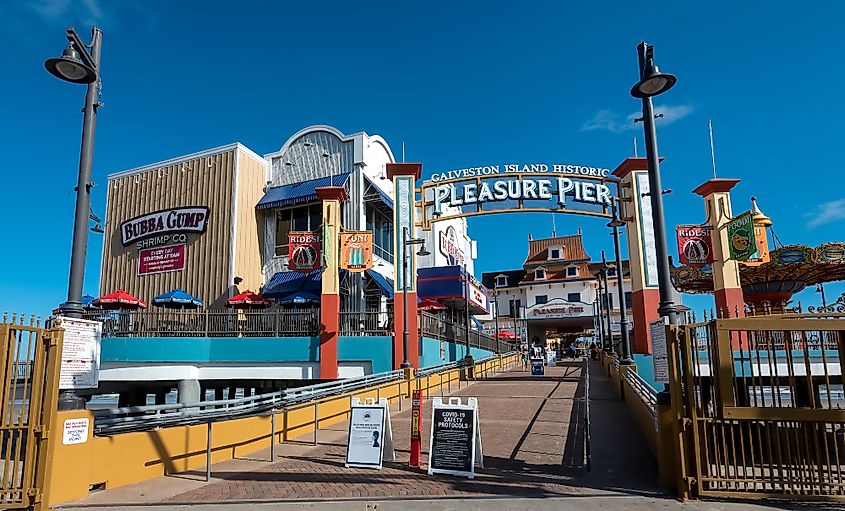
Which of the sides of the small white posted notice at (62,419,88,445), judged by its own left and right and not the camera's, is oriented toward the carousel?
left

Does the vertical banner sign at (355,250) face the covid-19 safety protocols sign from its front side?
yes

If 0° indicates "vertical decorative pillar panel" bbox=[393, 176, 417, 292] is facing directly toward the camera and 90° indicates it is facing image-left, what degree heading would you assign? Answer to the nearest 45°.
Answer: approximately 0°

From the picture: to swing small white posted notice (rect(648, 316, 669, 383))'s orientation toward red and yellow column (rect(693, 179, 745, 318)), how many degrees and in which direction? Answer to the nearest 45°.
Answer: approximately 135° to its right

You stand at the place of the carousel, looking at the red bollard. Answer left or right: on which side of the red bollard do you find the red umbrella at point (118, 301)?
right

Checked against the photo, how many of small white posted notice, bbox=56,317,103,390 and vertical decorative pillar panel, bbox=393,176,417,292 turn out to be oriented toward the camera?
2

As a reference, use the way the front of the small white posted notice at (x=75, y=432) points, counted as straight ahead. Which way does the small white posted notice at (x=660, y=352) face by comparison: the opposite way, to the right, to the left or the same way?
to the right

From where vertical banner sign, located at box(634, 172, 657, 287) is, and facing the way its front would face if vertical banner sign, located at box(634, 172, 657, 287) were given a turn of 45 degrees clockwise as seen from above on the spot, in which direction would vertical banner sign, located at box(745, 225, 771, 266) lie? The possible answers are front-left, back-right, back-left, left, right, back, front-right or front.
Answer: back-left

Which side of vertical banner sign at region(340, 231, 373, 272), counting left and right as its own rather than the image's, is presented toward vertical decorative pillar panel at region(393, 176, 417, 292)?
left

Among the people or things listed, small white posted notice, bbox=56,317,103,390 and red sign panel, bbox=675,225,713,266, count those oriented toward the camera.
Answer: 2
